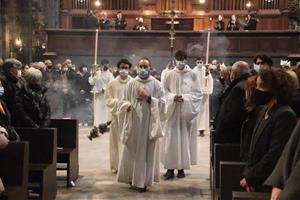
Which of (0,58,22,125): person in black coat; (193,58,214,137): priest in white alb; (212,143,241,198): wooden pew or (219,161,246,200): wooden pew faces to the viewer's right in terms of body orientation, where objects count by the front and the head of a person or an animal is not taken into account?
the person in black coat

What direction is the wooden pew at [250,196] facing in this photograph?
away from the camera

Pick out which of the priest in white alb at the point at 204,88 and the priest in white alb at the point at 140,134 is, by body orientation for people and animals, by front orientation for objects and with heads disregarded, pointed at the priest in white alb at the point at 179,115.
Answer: the priest in white alb at the point at 204,88

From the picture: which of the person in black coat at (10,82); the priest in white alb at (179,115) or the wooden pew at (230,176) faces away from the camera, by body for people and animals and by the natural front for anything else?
the wooden pew

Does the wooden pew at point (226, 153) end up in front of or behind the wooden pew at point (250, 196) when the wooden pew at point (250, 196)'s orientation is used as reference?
in front

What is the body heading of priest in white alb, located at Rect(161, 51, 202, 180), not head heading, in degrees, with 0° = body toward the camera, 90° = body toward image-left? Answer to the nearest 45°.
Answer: approximately 0°

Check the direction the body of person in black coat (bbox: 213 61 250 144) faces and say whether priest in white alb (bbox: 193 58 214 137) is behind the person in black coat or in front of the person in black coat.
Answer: in front

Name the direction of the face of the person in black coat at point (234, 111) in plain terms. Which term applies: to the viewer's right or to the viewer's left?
to the viewer's left

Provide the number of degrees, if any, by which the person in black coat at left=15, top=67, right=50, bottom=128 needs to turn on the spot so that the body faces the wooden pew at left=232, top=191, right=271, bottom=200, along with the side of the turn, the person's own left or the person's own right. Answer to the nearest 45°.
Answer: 0° — they already face it

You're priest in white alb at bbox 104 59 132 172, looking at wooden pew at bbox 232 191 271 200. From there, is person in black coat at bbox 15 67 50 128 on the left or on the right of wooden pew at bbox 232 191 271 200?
right

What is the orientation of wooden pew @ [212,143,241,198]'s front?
away from the camera
